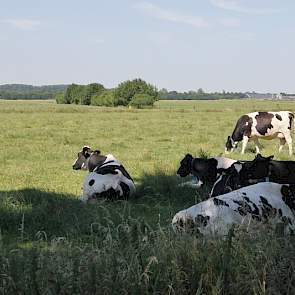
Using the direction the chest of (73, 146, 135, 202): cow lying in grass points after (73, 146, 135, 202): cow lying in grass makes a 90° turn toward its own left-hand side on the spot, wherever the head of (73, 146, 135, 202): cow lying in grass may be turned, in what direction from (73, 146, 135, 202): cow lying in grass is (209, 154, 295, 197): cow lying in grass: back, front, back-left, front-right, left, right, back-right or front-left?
back-left

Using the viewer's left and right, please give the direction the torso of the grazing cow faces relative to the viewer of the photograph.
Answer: facing to the left of the viewer

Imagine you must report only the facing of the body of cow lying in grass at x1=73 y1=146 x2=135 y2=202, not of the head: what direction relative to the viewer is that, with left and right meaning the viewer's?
facing away from the viewer and to the left of the viewer

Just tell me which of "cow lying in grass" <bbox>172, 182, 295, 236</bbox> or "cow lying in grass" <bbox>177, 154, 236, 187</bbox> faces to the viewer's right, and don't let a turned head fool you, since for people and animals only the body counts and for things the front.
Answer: "cow lying in grass" <bbox>172, 182, 295, 236</bbox>

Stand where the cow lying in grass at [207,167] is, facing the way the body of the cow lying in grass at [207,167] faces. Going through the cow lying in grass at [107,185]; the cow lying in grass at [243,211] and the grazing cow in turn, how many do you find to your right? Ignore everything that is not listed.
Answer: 1

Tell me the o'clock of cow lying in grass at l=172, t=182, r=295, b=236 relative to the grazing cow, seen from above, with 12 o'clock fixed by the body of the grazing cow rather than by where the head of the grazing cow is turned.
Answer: The cow lying in grass is roughly at 9 o'clock from the grazing cow.

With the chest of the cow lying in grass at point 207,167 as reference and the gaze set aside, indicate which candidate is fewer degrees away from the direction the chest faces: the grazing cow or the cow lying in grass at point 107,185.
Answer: the cow lying in grass

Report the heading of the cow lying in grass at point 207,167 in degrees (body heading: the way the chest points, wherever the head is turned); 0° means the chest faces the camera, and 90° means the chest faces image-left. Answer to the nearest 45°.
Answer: approximately 90°

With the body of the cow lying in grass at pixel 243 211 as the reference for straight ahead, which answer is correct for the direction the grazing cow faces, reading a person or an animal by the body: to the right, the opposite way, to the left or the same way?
the opposite way

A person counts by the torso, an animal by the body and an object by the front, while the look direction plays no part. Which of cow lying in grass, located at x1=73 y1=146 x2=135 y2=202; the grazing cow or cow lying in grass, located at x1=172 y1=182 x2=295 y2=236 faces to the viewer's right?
cow lying in grass, located at x1=172 y1=182 x2=295 y2=236

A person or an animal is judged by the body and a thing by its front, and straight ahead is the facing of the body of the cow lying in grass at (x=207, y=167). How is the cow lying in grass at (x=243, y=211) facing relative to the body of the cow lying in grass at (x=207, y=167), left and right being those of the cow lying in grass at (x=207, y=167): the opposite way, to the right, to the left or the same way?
the opposite way
